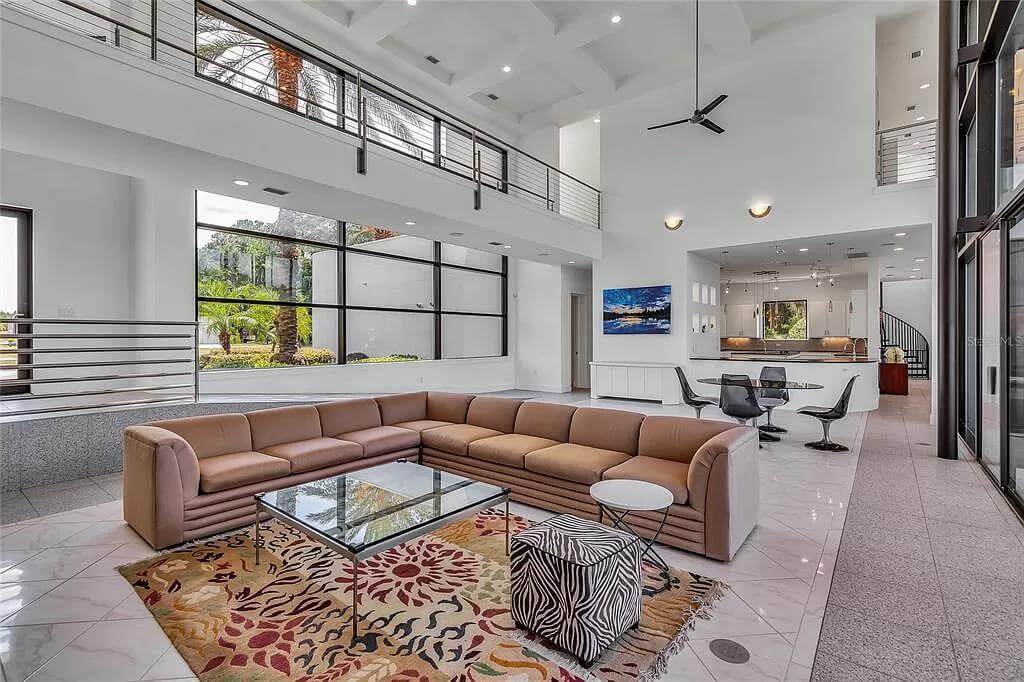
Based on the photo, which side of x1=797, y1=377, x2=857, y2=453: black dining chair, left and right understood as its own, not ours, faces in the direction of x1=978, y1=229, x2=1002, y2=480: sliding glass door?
back

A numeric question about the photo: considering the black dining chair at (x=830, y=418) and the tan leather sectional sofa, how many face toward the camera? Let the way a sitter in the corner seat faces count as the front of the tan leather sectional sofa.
1

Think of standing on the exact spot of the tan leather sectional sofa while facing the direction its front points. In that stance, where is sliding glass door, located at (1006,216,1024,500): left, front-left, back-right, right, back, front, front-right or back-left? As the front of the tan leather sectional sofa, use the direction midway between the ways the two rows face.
left

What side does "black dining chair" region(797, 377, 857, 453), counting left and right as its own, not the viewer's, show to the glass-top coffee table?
left

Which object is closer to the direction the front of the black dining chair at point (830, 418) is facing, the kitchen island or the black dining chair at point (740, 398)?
the black dining chair

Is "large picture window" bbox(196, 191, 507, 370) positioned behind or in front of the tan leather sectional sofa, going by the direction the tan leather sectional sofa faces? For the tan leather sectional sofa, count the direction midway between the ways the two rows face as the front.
behind

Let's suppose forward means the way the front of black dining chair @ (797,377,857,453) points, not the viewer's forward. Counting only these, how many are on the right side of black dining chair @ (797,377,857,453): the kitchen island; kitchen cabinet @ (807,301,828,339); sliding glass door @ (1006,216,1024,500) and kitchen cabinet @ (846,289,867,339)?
3

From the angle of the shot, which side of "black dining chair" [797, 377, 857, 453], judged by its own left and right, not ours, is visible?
left

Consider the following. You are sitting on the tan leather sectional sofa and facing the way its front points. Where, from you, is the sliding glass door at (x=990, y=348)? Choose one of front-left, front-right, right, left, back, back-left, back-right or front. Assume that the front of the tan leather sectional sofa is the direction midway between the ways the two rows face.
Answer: left

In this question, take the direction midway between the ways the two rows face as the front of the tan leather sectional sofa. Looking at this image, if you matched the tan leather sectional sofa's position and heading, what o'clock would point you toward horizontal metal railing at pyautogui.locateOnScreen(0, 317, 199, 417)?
The horizontal metal railing is roughly at 4 o'clock from the tan leather sectional sofa.

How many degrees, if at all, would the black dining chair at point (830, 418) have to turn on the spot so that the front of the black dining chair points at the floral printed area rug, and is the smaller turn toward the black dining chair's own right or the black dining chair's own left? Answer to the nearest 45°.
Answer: approximately 90° to the black dining chair's own left
